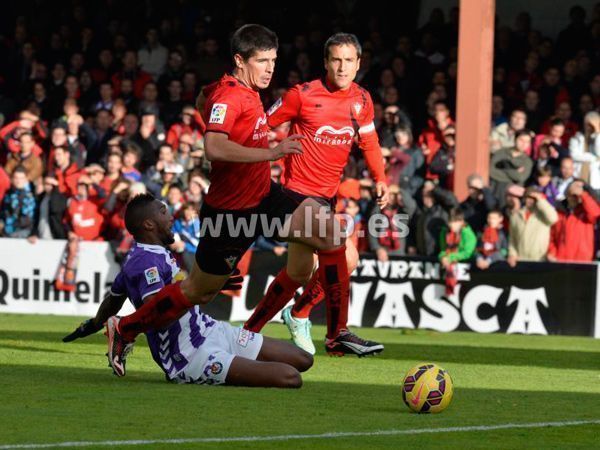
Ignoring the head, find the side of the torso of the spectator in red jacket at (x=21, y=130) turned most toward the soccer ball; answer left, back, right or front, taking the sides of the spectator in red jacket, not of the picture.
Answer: front

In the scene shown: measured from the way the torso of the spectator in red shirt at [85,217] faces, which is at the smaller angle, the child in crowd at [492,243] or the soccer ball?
the soccer ball

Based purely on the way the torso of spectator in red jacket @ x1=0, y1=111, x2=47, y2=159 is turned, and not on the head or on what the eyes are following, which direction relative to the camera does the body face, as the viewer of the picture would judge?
toward the camera

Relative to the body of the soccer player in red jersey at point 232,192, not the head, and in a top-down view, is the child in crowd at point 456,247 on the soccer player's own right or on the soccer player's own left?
on the soccer player's own left

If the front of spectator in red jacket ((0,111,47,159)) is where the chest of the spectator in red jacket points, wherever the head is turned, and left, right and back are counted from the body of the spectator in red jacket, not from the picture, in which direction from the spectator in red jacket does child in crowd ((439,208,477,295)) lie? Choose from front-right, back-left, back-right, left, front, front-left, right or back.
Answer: front-left

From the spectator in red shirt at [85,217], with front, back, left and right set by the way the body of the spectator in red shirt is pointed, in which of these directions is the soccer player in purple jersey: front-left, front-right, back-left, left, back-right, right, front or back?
front
